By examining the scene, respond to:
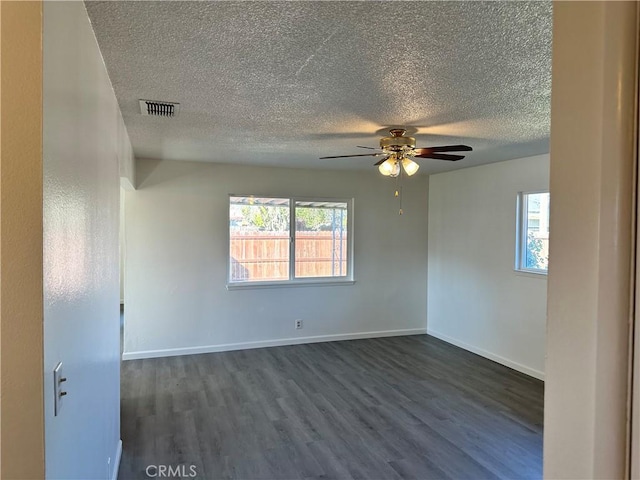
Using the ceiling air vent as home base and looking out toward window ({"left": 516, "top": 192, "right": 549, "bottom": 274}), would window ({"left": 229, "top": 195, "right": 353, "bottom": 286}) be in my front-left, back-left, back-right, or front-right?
front-left

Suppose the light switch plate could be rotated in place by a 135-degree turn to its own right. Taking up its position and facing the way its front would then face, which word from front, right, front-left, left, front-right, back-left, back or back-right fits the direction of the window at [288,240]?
back

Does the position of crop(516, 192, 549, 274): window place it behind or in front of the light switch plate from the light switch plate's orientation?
in front

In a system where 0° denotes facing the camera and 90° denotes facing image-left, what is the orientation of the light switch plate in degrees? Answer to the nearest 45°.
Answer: approximately 270°

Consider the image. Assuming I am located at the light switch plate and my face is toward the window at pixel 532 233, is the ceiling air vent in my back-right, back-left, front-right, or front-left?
front-left

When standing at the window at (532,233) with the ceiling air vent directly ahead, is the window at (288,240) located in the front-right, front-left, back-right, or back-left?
front-right

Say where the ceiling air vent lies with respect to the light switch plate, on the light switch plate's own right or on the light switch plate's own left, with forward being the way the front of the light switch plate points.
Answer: on the light switch plate's own left
